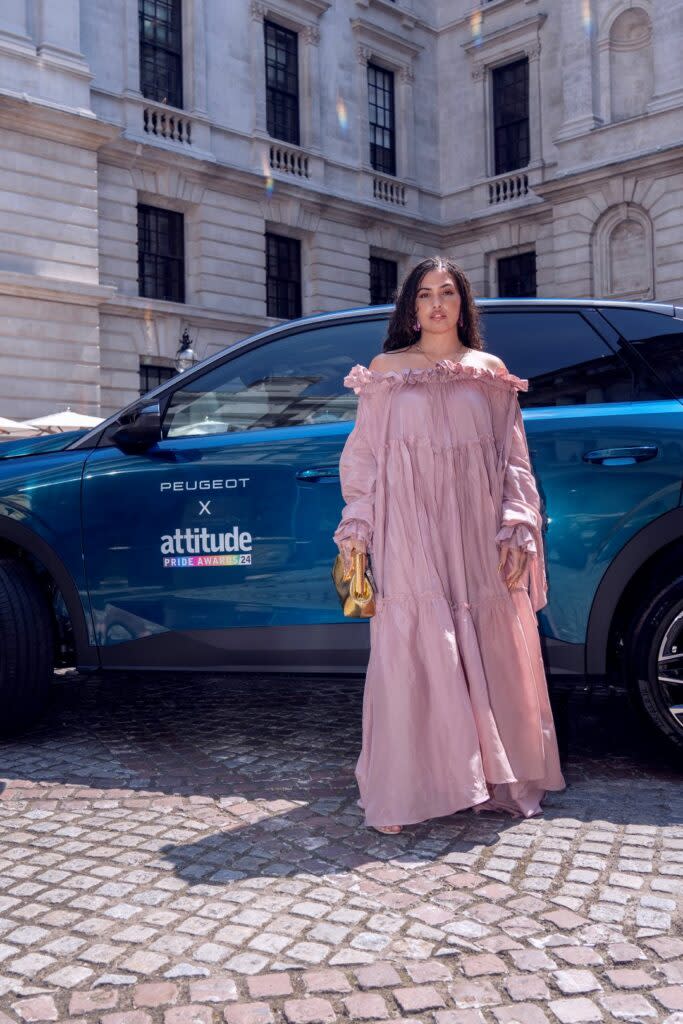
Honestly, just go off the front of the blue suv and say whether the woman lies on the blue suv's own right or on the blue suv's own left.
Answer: on the blue suv's own left

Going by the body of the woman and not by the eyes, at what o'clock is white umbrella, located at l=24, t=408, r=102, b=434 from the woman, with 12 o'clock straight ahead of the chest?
The white umbrella is roughly at 5 o'clock from the woman.

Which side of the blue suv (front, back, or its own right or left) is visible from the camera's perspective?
left

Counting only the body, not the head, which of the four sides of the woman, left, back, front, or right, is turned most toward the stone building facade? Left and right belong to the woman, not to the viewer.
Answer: back

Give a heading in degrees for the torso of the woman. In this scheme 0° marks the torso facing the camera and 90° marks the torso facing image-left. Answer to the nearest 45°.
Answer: approximately 0°

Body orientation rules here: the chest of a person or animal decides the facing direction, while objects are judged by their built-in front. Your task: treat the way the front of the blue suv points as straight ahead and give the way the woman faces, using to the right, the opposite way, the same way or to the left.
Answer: to the left

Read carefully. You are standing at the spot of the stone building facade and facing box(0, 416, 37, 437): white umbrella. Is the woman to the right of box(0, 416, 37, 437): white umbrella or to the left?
left

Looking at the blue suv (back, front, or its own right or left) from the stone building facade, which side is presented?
right

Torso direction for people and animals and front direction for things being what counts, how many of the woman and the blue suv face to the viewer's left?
1

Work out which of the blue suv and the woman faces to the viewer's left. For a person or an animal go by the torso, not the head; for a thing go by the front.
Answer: the blue suv

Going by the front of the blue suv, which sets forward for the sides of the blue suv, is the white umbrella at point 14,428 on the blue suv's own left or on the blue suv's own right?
on the blue suv's own right

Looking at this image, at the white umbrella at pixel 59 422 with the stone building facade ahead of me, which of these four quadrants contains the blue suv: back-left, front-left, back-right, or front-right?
back-right
